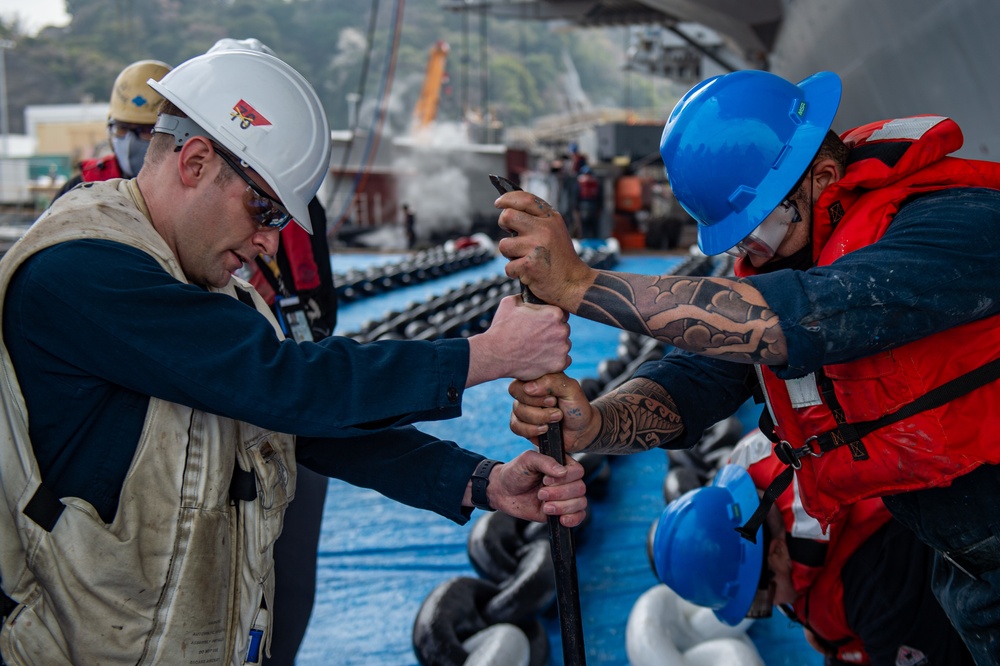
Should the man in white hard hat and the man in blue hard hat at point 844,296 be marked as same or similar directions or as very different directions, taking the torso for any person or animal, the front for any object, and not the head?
very different directions

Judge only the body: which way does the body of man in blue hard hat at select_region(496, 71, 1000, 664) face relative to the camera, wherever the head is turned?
to the viewer's left

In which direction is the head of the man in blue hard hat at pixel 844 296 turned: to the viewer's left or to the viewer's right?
to the viewer's left

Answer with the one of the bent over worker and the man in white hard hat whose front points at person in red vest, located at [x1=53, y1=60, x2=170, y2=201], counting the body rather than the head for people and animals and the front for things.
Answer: the bent over worker

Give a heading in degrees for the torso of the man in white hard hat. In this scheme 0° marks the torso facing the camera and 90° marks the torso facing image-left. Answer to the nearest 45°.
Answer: approximately 315°

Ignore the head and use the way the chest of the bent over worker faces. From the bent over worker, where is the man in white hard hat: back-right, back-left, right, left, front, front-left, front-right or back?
front-left

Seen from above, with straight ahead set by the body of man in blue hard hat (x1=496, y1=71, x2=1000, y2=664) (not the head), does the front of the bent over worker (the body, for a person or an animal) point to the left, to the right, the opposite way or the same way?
the same way

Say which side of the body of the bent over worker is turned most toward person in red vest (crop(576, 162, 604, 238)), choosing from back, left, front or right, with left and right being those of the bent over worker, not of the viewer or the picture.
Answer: right

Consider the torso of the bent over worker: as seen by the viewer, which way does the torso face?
to the viewer's left

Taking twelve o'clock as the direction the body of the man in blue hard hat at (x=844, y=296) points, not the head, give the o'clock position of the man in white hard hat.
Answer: The man in white hard hat is roughly at 11 o'clock from the man in blue hard hat.

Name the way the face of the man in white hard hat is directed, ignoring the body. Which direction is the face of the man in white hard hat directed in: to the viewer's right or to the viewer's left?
to the viewer's right

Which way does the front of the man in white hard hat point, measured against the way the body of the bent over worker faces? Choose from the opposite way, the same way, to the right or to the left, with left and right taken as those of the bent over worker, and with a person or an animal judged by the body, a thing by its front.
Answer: the opposite way

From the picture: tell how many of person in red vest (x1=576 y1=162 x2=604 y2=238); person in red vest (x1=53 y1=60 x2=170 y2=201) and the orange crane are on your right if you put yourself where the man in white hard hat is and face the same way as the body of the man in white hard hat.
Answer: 0

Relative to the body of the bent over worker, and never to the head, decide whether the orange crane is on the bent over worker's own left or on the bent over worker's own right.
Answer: on the bent over worker's own right
